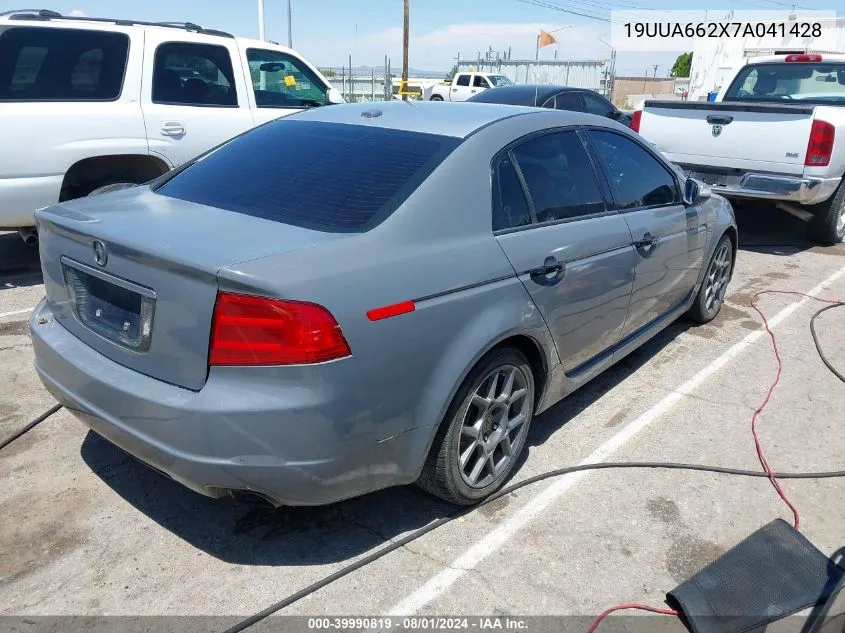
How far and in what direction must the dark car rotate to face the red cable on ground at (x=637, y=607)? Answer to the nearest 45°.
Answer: approximately 135° to its right

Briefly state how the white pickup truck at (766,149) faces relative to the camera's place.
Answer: facing away from the viewer and to the right of the viewer

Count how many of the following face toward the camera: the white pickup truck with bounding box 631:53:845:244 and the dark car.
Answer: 0

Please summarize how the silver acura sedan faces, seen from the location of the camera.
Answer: facing away from the viewer and to the right of the viewer

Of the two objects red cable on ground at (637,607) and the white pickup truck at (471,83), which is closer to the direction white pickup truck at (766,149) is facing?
the white pickup truck

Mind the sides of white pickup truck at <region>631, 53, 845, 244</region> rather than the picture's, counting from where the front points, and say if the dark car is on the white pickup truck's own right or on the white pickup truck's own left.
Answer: on the white pickup truck's own left

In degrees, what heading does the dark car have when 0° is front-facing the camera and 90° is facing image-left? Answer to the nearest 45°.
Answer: approximately 225°

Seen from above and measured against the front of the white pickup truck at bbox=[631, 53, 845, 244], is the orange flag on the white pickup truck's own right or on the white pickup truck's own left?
on the white pickup truck's own left

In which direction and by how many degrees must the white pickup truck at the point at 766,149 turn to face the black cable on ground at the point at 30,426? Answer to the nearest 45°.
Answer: approximately 180°

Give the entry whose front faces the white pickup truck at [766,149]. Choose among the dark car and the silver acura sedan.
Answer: the silver acura sedan

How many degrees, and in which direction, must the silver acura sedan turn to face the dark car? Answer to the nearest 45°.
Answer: approximately 45° to its left
